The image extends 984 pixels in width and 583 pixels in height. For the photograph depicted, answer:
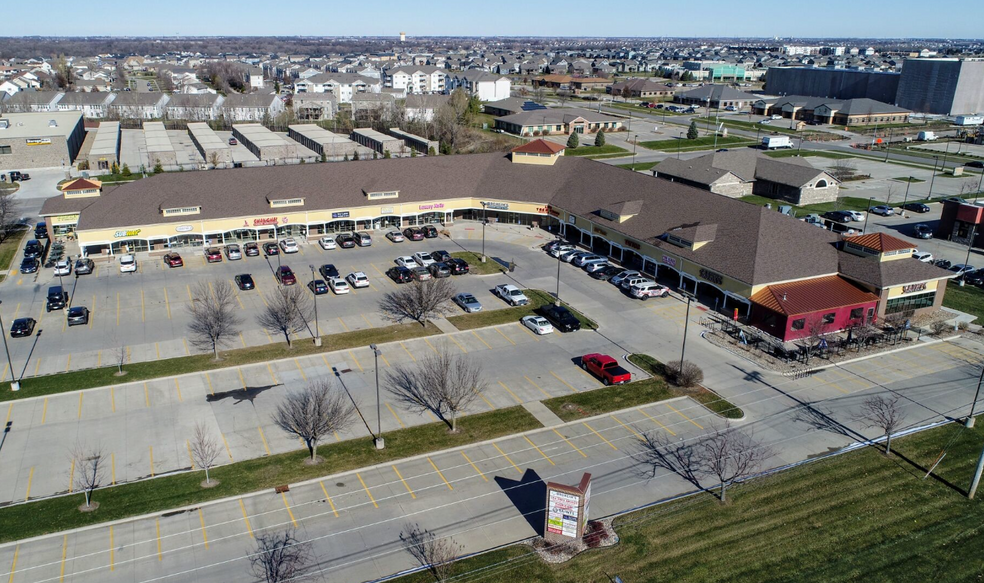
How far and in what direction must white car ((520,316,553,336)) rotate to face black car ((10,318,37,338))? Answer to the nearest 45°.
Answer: approximately 45° to its left

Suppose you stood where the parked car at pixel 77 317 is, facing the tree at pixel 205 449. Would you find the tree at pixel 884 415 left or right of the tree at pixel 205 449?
left

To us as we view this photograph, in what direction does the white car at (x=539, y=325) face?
facing away from the viewer and to the left of the viewer

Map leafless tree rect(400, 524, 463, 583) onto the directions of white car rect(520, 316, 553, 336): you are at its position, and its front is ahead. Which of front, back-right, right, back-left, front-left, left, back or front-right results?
back-left

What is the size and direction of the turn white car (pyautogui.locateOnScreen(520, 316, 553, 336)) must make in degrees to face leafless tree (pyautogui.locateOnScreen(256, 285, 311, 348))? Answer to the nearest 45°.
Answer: approximately 45° to its left

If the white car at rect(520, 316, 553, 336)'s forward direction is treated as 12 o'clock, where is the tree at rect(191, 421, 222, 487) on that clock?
The tree is roughly at 9 o'clock from the white car.

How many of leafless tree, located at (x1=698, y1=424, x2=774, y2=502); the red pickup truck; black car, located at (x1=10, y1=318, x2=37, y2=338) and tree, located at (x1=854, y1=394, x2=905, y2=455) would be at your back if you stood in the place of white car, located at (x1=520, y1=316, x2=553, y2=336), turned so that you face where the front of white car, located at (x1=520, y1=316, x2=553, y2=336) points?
3
